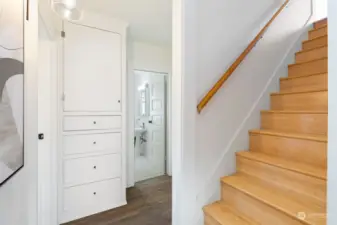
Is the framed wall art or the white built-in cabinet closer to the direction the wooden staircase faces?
the framed wall art

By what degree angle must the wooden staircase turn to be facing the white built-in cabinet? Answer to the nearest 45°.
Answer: approximately 45° to its right

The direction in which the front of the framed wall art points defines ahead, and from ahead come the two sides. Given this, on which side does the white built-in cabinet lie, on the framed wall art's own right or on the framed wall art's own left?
on the framed wall art's own left

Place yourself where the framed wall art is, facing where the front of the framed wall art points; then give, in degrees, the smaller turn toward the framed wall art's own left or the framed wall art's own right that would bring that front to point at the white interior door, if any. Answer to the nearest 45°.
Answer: approximately 45° to the framed wall art's own left

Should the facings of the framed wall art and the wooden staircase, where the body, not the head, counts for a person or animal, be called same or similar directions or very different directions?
very different directions

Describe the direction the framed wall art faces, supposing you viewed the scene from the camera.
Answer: facing to the right of the viewer

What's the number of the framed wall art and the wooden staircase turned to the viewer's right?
1

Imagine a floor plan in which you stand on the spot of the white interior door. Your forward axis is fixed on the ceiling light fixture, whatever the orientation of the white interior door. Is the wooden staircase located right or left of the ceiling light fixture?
left
